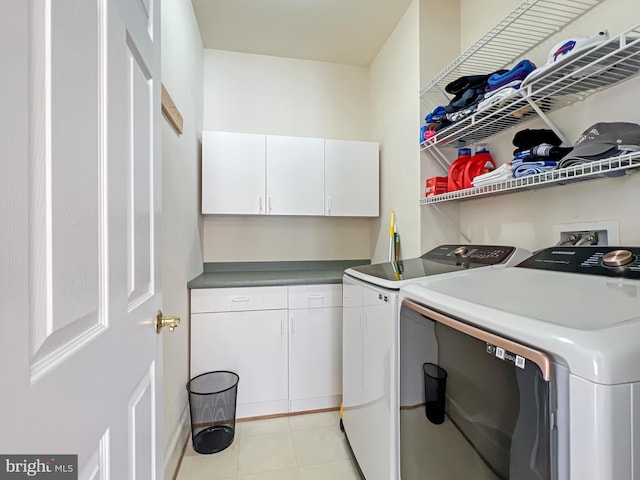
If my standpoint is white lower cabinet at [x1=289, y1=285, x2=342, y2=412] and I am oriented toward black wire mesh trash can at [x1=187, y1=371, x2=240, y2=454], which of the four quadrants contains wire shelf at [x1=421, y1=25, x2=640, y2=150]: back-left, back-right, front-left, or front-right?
back-left

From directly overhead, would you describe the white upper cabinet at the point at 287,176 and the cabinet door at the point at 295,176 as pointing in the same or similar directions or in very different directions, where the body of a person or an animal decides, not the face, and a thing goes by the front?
same or similar directions

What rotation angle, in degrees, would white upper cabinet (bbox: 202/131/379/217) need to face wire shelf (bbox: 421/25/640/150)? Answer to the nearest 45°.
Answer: approximately 45° to its left

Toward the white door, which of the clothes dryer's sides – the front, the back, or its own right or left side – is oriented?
front

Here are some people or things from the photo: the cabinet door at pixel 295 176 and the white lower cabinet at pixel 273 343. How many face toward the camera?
2

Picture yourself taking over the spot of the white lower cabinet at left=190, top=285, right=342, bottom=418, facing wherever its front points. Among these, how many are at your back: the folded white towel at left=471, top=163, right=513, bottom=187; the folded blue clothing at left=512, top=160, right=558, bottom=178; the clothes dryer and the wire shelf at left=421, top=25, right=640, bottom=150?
0

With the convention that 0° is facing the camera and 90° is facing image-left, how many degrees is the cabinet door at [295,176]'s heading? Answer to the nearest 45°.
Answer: approximately 0°

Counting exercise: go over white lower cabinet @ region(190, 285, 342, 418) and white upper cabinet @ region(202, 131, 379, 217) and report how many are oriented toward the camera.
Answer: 2

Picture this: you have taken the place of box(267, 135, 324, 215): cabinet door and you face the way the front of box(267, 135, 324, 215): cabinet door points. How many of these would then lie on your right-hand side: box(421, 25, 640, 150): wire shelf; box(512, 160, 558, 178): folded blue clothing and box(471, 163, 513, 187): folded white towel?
0

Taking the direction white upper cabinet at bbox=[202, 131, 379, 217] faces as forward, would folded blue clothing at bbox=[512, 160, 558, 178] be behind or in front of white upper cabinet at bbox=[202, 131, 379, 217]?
in front

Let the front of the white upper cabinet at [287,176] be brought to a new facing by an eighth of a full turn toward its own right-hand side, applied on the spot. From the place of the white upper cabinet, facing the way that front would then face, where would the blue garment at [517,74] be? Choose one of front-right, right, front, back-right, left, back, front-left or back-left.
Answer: left

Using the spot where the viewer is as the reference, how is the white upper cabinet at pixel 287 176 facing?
facing the viewer

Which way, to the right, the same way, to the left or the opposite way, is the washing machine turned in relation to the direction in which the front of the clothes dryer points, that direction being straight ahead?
the same way

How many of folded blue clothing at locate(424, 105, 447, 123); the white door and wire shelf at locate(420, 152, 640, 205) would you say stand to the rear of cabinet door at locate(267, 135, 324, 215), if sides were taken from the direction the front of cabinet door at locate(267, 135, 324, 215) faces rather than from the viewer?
0

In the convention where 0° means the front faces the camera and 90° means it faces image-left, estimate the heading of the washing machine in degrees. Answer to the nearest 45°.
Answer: approximately 45°

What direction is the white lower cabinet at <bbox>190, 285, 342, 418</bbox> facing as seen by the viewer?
toward the camera
